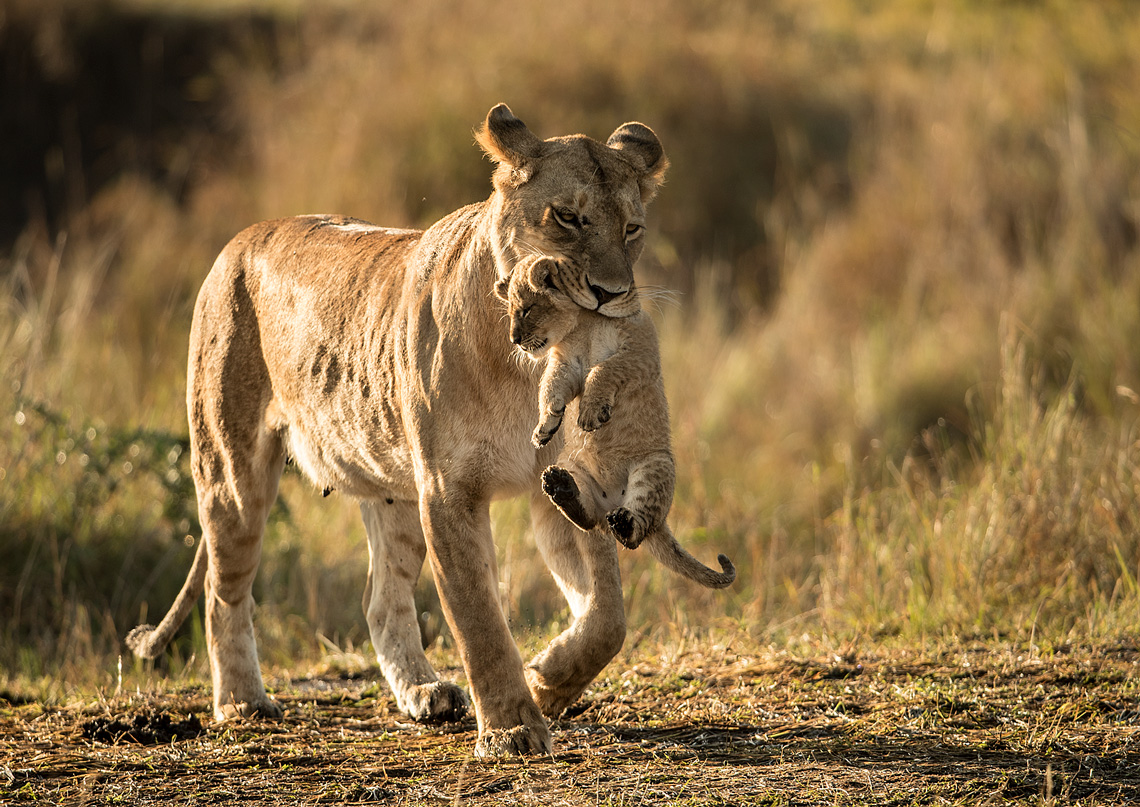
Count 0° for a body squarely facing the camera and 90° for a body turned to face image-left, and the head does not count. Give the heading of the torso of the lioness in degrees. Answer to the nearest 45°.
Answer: approximately 315°
